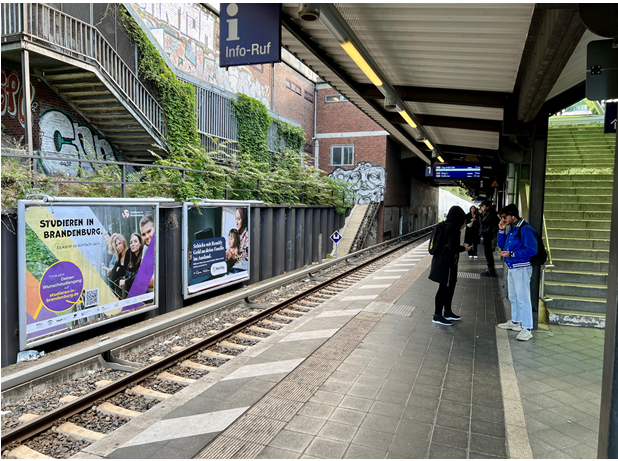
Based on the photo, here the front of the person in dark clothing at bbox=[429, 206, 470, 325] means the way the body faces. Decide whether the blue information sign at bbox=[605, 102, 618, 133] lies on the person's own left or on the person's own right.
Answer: on the person's own right

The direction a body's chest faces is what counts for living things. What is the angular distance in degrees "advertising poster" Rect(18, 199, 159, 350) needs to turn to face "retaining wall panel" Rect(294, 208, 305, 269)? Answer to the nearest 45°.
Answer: approximately 90° to its left

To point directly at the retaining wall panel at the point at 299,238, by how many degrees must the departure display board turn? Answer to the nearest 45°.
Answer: approximately 45° to its right

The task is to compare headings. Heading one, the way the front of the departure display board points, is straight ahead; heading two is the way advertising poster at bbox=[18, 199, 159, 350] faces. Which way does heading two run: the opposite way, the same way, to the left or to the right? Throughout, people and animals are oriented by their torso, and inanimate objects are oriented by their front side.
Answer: to the left

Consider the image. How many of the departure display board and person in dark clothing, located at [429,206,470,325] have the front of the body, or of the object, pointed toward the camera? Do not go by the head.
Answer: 1
